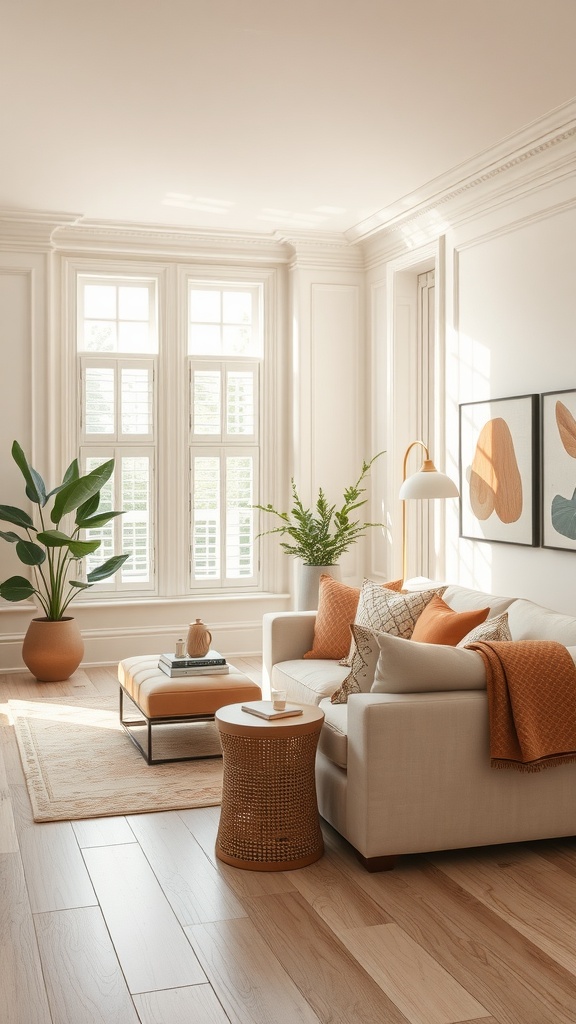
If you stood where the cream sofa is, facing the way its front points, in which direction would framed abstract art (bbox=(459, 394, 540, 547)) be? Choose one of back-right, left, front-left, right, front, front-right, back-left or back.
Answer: back-right

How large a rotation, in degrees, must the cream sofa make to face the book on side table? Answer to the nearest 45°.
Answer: approximately 45° to its left

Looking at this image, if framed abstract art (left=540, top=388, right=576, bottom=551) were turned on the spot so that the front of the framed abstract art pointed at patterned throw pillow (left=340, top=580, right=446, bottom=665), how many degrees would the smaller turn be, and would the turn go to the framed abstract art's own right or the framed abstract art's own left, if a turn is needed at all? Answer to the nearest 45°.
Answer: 0° — it already faces it

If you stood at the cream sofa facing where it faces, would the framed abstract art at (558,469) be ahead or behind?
behind

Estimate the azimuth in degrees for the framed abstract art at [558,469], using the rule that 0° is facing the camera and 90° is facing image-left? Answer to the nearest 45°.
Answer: approximately 45°

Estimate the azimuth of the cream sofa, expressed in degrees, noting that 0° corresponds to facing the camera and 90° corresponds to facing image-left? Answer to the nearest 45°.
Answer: approximately 45°
